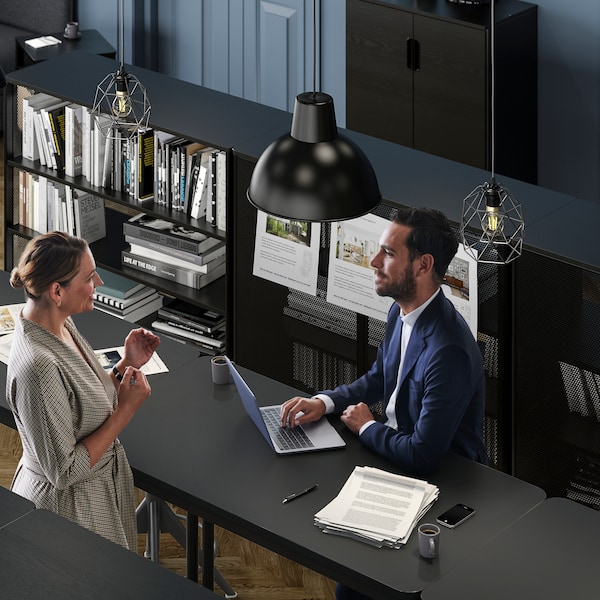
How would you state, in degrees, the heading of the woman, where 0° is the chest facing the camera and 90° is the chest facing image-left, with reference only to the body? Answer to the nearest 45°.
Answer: approximately 270°

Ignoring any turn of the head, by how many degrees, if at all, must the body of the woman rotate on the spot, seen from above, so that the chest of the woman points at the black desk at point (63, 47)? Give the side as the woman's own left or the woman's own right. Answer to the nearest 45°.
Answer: approximately 90° to the woman's own left

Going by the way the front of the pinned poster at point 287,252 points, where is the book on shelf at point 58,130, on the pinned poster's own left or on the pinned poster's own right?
on the pinned poster's own right

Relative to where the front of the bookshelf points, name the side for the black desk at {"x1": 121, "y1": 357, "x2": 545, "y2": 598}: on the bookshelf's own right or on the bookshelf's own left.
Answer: on the bookshelf's own left

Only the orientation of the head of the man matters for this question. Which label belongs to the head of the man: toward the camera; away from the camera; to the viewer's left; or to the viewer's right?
to the viewer's left

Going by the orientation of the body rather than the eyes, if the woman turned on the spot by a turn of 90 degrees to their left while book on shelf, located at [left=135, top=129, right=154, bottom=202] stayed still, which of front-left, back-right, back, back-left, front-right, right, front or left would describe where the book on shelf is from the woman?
front

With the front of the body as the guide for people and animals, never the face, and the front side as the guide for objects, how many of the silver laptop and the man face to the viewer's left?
1

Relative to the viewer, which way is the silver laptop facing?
to the viewer's right

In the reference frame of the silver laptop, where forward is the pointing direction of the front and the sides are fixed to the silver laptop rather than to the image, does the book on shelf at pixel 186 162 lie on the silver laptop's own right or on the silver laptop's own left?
on the silver laptop's own left

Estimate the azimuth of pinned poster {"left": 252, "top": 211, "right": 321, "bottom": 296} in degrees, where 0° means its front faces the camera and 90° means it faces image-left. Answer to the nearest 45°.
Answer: approximately 45°

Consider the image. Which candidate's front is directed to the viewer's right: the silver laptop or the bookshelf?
the silver laptop

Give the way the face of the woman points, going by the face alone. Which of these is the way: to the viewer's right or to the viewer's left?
to the viewer's right

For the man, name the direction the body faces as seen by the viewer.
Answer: to the viewer's left

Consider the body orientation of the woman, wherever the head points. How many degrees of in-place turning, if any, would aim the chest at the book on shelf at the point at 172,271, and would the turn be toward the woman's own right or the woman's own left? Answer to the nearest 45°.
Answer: approximately 90° to the woman's own left

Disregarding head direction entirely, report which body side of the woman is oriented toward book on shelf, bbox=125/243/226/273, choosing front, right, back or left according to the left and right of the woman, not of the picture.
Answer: left

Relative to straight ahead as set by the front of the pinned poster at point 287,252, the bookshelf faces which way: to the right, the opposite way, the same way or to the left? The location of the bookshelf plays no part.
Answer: the same way
